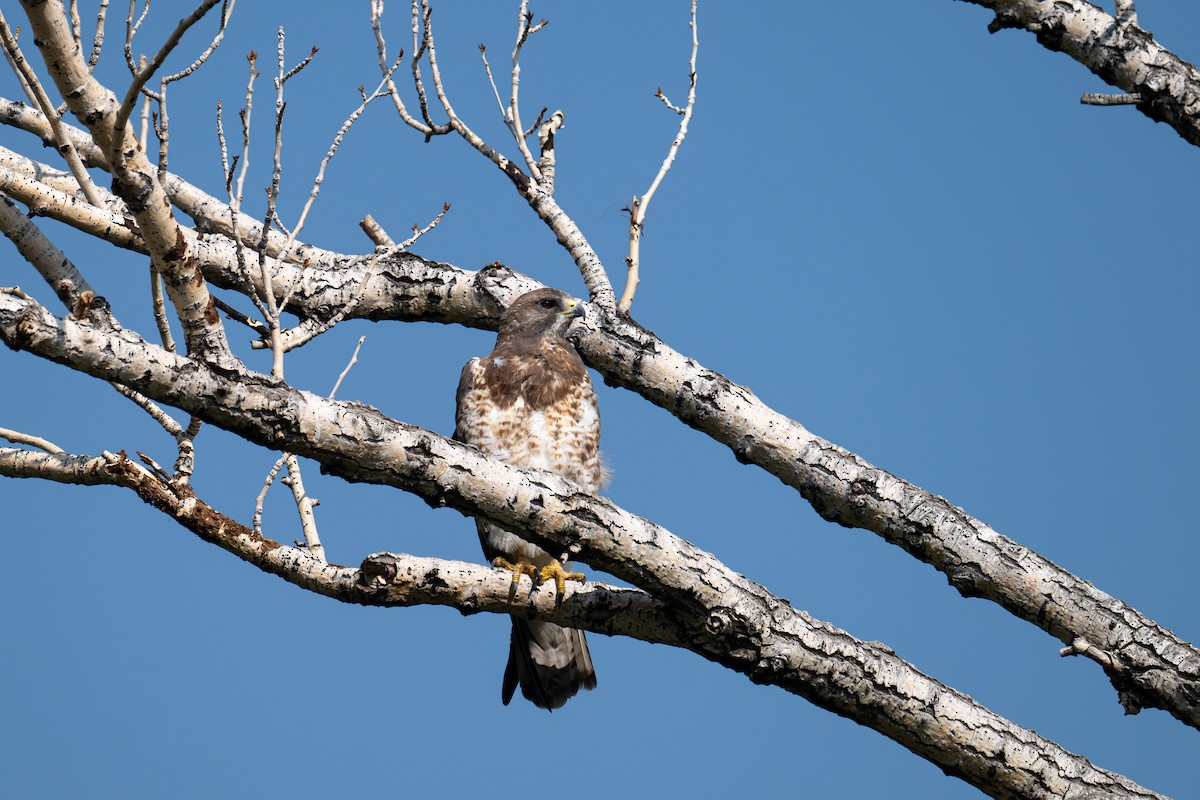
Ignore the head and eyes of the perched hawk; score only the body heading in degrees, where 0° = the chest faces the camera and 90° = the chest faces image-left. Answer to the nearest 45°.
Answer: approximately 0°

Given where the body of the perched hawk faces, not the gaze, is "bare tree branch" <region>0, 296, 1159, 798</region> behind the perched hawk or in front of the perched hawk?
in front
